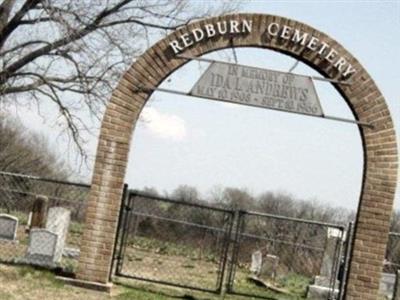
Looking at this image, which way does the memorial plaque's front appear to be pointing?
toward the camera

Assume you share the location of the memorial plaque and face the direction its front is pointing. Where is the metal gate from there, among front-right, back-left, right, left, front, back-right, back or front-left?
right

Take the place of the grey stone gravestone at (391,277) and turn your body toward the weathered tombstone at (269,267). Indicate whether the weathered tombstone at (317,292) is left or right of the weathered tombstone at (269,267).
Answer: left

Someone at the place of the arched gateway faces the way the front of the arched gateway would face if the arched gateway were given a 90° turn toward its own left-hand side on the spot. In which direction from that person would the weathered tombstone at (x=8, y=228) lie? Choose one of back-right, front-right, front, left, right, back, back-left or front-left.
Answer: back-left

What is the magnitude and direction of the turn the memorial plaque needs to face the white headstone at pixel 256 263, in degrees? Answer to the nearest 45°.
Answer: approximately 180°

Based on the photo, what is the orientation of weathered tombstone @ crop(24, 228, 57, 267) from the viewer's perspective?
toward the camera

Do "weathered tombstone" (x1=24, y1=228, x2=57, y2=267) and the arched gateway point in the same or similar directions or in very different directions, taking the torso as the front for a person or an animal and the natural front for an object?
same or similar directions

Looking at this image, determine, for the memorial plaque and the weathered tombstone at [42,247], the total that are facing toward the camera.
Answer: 2

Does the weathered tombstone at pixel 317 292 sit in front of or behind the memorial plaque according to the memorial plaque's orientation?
behind

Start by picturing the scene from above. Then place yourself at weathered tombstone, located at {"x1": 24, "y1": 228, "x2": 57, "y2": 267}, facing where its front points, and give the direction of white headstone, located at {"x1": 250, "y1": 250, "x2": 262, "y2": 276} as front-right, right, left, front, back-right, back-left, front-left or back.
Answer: back-left

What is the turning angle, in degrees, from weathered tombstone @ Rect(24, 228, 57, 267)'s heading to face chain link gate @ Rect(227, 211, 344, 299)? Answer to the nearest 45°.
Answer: approximately 135° to its left
